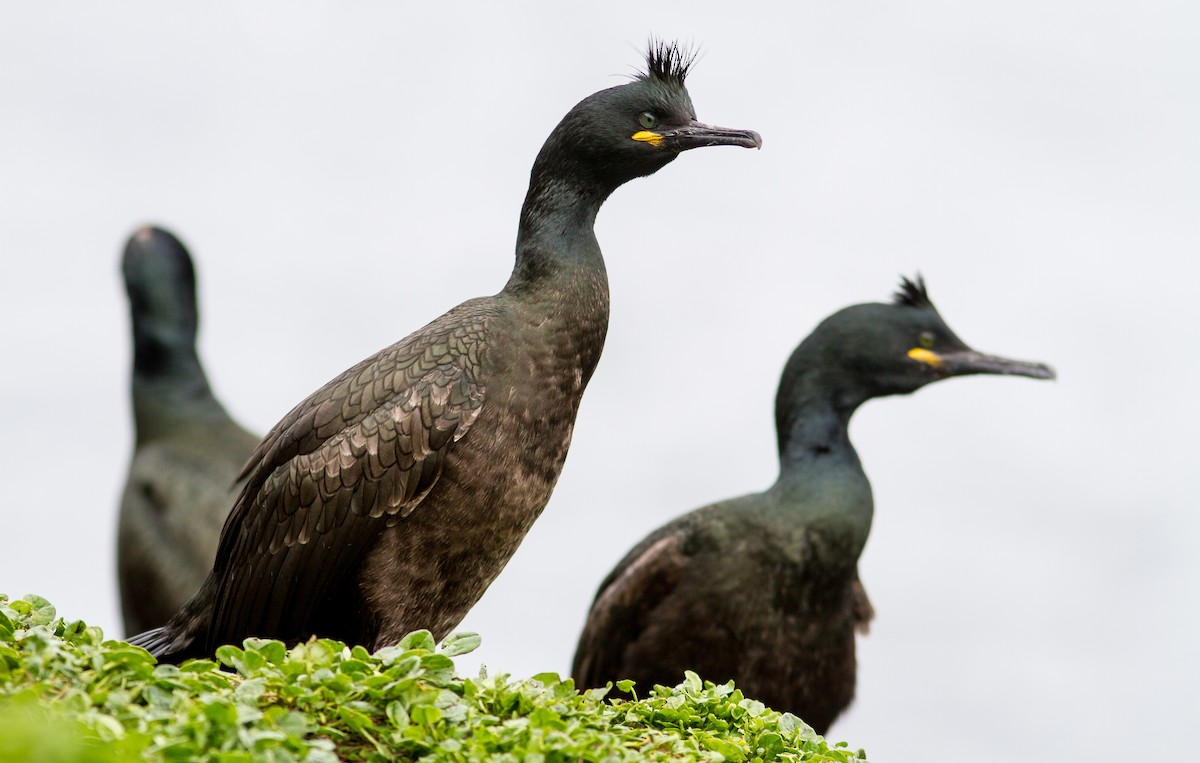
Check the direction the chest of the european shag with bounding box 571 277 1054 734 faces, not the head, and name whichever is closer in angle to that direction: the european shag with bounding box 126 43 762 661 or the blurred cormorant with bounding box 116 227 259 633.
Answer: the european shag

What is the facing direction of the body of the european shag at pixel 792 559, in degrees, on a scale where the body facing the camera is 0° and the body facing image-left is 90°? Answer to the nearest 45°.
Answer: approximately 315°

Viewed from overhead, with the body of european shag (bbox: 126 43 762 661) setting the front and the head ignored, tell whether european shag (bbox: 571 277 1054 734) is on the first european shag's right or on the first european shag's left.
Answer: on the first european shag's left

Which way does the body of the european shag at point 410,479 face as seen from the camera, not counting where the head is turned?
to the viewer's right

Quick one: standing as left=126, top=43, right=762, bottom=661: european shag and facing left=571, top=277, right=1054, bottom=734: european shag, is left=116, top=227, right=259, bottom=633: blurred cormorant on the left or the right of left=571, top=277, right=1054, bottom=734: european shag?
left

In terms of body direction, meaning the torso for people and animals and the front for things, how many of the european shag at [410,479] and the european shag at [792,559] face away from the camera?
0

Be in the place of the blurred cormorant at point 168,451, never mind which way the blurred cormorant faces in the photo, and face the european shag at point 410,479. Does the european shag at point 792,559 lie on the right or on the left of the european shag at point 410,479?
left

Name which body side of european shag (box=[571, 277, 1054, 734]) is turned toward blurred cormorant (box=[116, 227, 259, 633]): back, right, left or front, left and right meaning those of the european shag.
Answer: back
